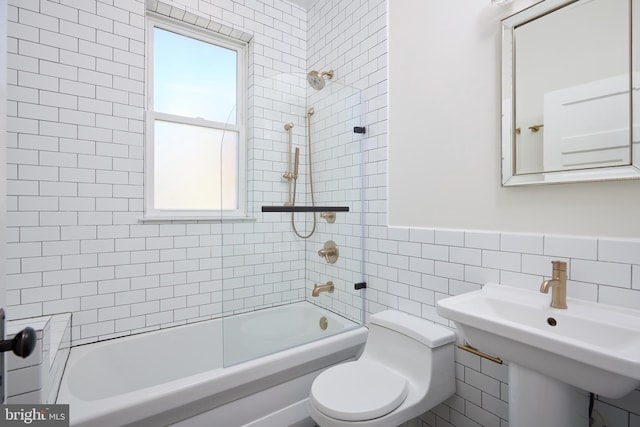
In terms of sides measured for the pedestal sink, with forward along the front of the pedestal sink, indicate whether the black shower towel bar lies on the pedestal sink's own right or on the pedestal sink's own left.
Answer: on the pedestal sink's own right

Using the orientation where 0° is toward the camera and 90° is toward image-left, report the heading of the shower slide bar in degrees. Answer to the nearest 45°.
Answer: approximately 315°

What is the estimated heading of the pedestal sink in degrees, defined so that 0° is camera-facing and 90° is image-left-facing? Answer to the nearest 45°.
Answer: approximately 45°

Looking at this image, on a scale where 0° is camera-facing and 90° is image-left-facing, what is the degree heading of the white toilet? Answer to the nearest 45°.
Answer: approximately 45°

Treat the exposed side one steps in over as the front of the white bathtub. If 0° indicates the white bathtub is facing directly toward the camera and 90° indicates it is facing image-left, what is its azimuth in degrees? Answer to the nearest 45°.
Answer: approximately 315°
